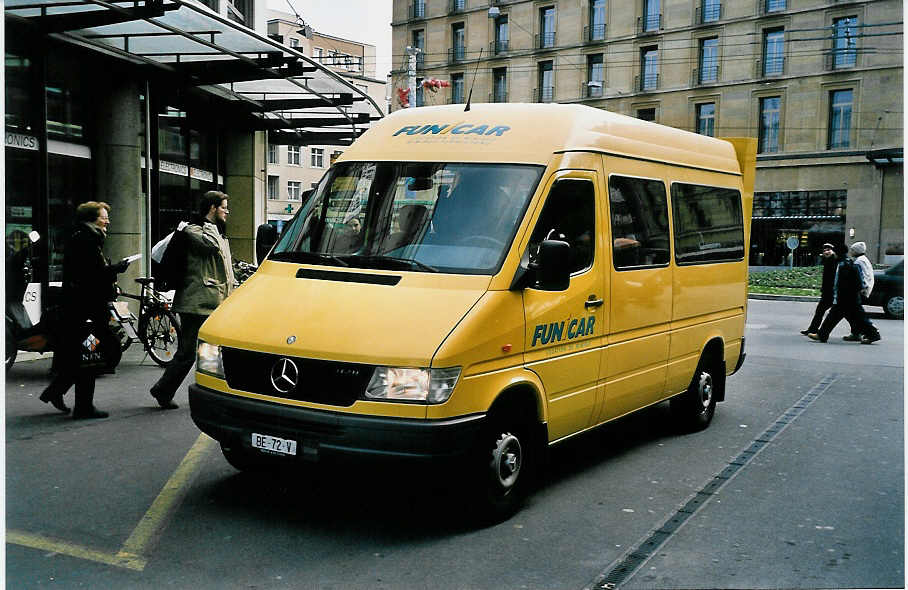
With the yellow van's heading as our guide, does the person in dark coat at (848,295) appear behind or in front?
behind

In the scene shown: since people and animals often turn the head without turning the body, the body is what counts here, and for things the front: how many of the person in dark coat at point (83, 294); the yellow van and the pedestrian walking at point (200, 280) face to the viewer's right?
2

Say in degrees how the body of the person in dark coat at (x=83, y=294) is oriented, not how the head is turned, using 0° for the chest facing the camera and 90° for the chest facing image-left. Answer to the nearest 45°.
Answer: approximately 270°

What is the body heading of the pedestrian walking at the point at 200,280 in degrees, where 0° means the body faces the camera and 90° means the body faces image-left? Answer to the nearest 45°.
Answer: approximately 270°

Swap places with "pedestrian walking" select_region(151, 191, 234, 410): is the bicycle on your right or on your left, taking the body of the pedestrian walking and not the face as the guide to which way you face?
on your left

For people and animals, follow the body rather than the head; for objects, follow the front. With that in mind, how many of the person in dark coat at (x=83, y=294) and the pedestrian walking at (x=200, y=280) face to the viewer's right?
2

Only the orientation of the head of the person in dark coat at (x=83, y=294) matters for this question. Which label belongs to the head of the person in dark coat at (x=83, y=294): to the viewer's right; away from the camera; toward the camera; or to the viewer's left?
to the viewer's right

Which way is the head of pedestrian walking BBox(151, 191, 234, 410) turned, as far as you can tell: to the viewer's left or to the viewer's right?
to the viewer's right

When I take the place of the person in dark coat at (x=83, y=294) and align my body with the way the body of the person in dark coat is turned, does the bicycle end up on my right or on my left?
on my left

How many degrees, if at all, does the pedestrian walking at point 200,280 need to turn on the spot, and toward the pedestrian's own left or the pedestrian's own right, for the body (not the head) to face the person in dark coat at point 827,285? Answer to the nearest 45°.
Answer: approximately 45° to the pedestrian's own left

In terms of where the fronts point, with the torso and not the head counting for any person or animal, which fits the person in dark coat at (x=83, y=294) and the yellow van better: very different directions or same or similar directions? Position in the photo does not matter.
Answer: very different directions

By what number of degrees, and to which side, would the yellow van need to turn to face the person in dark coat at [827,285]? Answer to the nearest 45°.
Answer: approximately 180°

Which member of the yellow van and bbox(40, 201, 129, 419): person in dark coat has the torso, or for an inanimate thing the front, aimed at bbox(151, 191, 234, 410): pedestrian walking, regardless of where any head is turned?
the person in dark coat
